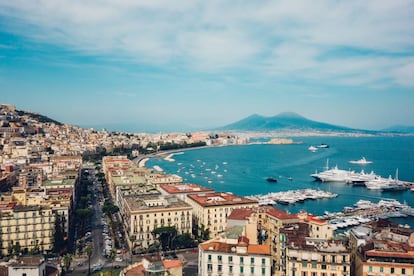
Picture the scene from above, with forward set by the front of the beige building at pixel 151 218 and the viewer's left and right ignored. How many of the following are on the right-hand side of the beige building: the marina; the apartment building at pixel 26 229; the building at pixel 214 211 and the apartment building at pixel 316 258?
1

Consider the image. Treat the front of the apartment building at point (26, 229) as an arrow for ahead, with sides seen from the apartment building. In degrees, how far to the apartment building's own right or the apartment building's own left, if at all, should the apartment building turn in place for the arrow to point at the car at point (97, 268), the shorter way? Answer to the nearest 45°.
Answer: approximately 45° to the apartment building's own left

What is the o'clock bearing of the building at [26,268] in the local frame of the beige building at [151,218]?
The building is roughly at 1 o'clock from the beige building.

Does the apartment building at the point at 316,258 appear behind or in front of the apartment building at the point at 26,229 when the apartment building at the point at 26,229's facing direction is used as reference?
in front

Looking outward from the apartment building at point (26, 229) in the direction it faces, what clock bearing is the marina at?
The marina is roughly at 9 o'clock from the apartment building.

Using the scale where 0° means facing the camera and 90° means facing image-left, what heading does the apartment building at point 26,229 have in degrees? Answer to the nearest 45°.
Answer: approximately 0°

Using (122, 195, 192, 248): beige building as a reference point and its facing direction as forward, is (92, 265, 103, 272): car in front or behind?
in front

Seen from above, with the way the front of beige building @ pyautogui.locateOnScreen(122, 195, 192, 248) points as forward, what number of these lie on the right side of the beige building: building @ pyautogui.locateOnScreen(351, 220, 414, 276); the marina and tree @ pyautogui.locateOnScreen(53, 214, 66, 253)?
1

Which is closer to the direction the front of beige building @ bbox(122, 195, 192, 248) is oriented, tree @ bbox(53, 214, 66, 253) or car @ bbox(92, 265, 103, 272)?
the car

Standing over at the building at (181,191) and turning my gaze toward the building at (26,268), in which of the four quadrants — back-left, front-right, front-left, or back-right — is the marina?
back-left

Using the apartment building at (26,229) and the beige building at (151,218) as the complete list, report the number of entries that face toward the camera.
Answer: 2

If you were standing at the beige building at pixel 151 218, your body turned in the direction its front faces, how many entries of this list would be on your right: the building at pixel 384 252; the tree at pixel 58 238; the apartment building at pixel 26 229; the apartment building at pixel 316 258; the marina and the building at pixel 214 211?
2

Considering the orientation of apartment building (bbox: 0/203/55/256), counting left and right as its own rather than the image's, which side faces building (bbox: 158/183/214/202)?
left
